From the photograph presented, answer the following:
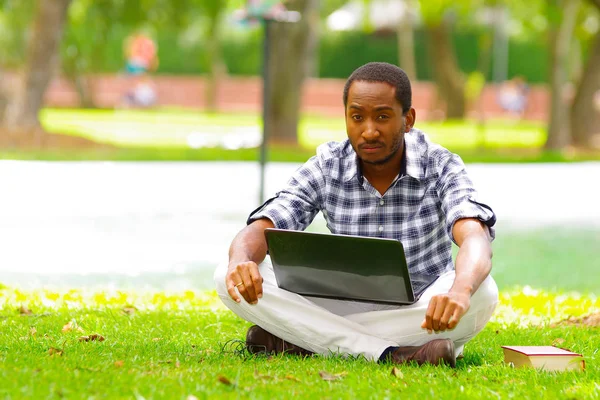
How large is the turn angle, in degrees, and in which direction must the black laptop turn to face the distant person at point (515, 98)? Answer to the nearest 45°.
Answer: approximately 45° to its left

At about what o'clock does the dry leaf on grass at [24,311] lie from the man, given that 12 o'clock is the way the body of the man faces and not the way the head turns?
The dry leaf on grass is roughly at 4 o'clock from the man.

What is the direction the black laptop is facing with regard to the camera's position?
facing away from the viewer and to the right of the viewer

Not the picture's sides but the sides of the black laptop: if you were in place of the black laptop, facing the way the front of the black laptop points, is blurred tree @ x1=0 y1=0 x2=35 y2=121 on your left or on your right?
on your left

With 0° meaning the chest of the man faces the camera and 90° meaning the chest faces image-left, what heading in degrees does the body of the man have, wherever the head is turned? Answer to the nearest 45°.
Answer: approximately 0°

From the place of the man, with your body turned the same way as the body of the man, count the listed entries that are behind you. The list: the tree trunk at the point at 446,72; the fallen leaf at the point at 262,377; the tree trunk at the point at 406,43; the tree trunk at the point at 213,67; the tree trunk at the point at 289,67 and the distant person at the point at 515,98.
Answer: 5

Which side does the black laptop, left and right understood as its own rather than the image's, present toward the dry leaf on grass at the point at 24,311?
left

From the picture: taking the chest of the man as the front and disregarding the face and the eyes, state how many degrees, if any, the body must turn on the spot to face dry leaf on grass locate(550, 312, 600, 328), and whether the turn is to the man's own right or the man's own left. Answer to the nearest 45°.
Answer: approximately 135° to the man's own left

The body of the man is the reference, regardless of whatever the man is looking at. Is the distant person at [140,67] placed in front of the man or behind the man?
behind

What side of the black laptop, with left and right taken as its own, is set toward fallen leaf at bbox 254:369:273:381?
back
